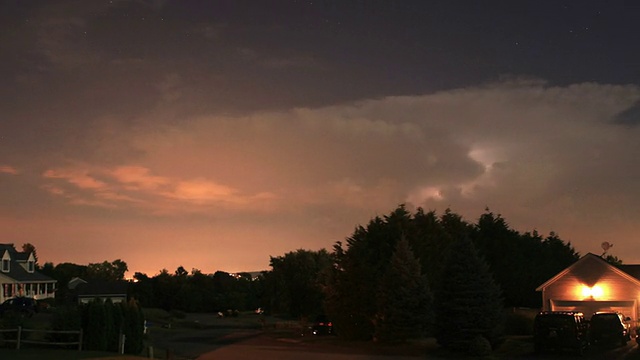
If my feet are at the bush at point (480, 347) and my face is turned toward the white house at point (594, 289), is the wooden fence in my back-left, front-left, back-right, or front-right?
back-left

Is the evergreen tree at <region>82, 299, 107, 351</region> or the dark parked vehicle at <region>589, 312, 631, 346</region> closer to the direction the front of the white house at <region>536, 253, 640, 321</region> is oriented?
the dark parked vehicle

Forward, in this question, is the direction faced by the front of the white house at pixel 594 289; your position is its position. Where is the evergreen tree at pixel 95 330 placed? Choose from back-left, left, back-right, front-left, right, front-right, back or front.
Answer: front-right

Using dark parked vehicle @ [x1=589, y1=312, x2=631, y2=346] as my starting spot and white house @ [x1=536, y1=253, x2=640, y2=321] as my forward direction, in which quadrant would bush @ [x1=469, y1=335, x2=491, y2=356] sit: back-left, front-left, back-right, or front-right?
back-left

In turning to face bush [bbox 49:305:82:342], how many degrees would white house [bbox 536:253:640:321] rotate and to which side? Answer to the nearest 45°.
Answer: approximately 45° to its right

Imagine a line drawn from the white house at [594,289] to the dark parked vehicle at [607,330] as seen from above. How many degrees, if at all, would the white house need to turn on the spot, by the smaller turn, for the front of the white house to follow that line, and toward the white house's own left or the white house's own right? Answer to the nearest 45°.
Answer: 0° — it already faces it

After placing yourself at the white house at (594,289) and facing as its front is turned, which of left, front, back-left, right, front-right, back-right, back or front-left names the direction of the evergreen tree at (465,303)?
front-right

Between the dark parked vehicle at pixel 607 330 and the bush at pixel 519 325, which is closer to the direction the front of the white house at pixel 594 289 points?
the dark parked vehicle

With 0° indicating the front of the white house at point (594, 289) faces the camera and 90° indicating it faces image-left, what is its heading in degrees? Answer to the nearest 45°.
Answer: approximately 0°

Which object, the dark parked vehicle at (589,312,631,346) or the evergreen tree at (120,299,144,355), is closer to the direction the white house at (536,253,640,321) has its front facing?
the dark parked vehicle

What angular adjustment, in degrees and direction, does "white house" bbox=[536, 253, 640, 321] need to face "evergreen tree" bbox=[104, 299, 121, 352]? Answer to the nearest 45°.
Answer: approximately 45° to its right

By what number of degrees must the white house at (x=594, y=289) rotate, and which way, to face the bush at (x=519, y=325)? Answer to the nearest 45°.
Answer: approximately 90° to its right

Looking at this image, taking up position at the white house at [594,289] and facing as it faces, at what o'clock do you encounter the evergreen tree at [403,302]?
The evergreen tree is roughly at 2 o'clock from the white house.

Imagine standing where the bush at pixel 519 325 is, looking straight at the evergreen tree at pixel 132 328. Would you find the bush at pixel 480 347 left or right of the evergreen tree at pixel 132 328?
left

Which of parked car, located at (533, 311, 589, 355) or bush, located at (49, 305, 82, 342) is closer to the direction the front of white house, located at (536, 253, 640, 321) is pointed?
the parked car
